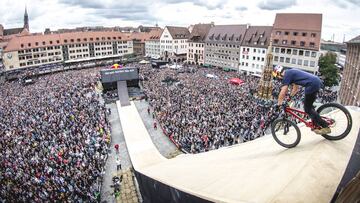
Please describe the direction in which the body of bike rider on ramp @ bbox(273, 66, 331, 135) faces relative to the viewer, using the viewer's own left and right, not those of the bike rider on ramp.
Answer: facing to the left of the viewer

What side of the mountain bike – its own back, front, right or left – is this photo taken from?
left

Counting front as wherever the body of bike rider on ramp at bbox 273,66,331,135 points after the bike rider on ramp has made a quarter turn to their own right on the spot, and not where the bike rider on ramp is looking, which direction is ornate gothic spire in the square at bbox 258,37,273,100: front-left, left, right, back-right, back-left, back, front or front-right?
front

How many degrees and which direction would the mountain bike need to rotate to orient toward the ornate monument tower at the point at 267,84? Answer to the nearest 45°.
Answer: approximately 90° to its right
